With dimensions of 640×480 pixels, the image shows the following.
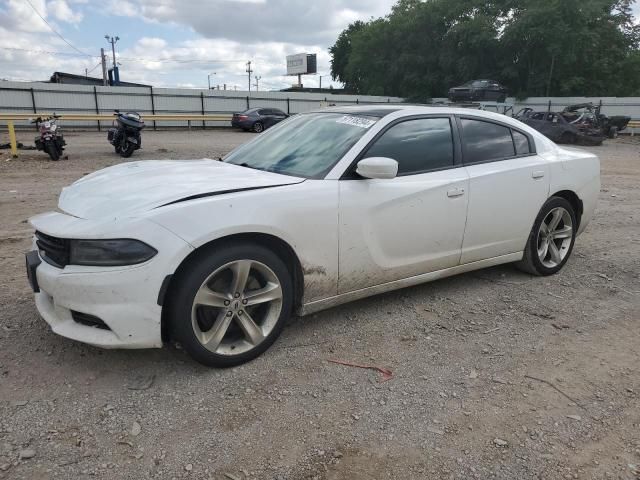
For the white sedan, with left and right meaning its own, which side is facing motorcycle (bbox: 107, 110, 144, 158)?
right

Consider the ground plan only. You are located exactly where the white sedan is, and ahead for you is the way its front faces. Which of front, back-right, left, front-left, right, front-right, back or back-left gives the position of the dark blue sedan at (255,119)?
back-right

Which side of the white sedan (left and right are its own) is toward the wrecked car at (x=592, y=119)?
back

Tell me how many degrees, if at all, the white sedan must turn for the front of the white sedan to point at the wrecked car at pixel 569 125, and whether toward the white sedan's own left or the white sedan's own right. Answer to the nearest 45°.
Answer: approximately 180°

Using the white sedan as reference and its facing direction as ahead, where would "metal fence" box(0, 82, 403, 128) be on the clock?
The metal fence is roughly at 4 o'clock from the white sedan.

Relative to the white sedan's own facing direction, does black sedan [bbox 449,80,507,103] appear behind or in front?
behind

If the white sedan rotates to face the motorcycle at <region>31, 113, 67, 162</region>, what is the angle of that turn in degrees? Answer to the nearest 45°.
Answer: approximately 90° to its right

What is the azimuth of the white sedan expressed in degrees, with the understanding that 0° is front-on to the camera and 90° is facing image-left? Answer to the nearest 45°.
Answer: approximately 45°
